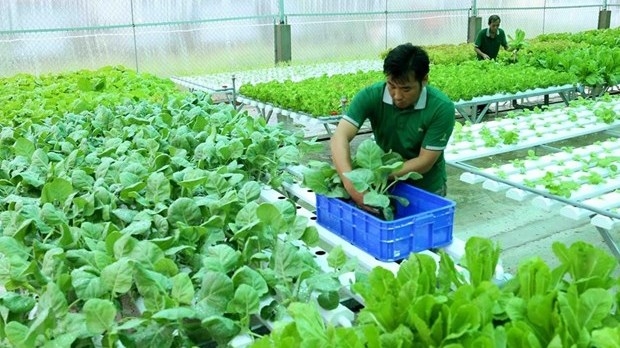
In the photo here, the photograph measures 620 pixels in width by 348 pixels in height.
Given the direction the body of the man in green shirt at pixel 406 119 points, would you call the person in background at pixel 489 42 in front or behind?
behind

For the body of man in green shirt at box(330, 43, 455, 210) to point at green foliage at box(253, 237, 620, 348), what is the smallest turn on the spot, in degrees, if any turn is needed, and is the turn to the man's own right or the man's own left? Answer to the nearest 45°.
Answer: approximately 45° to the man's own left

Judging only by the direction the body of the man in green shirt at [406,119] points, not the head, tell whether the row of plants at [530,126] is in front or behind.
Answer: behind

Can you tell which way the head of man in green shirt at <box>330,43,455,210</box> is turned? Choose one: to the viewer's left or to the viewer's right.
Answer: to the viewer's left

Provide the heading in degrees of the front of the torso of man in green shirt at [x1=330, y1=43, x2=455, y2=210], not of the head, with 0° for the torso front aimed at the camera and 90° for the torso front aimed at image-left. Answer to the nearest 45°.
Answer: approximately 45°
